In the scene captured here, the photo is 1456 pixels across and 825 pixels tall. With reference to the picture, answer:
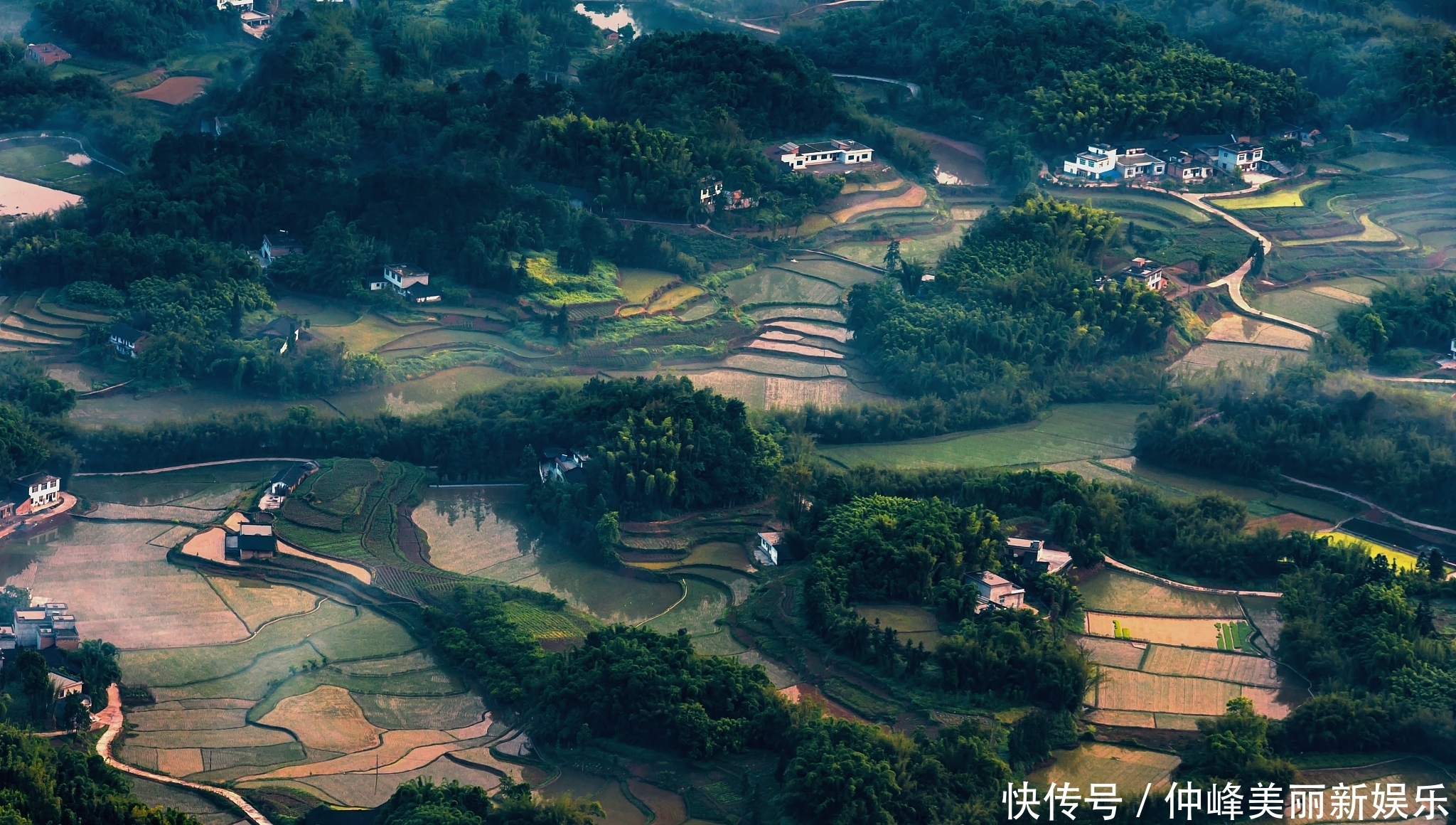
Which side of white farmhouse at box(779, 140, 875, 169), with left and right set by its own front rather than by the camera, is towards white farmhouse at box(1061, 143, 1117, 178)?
left

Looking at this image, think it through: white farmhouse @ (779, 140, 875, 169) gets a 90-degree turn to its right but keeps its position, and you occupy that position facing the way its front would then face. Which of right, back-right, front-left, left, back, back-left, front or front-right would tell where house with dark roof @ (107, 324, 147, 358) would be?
front-left

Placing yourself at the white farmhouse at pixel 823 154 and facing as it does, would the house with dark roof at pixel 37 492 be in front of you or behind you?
in front

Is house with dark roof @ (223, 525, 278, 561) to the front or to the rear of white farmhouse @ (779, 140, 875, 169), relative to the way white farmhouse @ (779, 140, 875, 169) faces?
to the front

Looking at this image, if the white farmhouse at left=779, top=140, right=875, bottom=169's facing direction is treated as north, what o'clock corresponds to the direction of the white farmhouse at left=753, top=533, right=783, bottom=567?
the white farmhouse at left=753, top=533, right=783, bottom=567 is roughly at 12 o'clock from the white farmhouse at left=779, top=140, right=875, bottom=169.

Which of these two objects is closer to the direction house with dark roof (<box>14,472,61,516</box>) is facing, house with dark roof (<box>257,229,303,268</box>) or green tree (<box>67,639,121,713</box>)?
the green tree

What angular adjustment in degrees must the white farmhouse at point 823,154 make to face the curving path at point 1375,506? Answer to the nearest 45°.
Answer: approximately 45° to its left

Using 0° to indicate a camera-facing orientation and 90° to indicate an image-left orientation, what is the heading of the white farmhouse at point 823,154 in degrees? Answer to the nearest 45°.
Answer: approximately 0°

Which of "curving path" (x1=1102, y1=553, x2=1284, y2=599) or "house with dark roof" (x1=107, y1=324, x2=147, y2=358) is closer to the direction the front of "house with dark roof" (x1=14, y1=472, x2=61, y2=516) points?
the curving path

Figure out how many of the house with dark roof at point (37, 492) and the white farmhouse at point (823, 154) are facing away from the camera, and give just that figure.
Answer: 0
